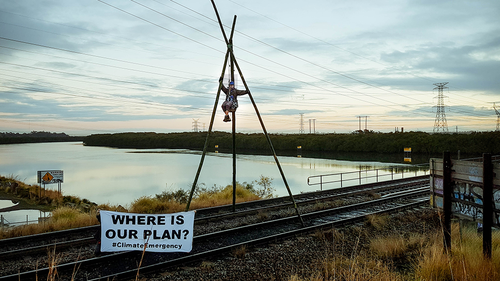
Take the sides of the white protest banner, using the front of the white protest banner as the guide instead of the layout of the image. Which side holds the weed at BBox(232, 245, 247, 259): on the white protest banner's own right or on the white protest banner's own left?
on the white protest banner's own left

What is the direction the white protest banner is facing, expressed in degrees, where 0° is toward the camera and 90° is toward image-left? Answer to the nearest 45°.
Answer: approximately 0°

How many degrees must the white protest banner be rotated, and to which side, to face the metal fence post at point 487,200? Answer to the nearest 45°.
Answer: approximately 45° to its left

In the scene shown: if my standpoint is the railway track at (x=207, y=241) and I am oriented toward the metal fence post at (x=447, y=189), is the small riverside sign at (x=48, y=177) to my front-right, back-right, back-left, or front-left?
back-left

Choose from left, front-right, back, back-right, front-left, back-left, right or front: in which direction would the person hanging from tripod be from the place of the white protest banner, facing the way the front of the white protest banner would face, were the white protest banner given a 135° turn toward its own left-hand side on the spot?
front

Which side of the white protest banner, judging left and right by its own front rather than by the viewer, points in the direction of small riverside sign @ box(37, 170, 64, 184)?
back

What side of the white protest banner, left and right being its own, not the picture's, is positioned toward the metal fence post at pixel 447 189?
left

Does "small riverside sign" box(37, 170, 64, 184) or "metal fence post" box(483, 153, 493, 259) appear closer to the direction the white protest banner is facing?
the metal fence post
